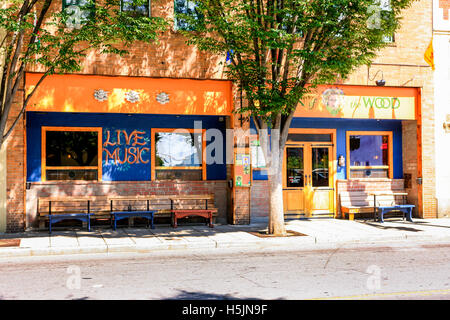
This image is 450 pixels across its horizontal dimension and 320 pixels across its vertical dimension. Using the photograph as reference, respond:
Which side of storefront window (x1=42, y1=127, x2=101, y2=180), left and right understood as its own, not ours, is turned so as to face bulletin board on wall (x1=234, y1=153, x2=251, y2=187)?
left

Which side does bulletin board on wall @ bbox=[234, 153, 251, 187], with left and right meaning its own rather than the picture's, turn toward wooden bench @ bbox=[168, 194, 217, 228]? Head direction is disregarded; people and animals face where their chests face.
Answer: right

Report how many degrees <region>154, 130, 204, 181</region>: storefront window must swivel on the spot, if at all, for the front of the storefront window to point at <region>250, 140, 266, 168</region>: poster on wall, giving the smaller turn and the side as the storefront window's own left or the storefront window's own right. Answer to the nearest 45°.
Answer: approximately 90° to the storefront window's own left

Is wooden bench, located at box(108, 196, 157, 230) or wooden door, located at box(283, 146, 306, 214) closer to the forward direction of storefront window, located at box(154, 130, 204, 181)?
the wooden bench

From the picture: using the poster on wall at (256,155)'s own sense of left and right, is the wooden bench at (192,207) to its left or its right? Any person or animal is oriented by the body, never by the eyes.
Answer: on its right

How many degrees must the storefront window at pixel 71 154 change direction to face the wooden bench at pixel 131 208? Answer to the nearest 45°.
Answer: approximately 90° to its left

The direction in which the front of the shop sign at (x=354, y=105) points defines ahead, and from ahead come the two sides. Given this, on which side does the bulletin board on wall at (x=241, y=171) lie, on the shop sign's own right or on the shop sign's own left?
on the shop sign's own right

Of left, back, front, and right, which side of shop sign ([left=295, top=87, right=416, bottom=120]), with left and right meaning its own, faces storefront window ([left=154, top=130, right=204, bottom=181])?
right

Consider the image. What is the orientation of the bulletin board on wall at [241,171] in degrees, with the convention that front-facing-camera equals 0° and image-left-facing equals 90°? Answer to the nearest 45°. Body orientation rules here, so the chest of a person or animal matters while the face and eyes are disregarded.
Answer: approximately 0°

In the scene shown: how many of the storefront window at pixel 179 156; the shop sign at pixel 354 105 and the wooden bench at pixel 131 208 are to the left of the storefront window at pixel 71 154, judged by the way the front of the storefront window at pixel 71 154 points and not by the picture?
3

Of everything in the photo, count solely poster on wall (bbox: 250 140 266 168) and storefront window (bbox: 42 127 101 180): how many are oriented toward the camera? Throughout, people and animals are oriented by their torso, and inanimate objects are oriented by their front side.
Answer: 2

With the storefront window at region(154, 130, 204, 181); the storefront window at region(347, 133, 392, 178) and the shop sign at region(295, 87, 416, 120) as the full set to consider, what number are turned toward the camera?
3
